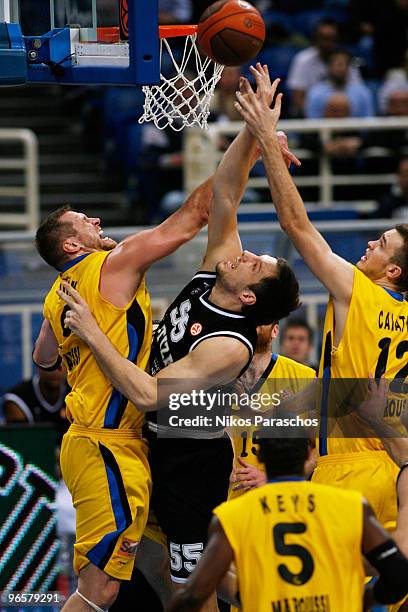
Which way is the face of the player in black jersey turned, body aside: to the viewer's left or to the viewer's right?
to the viewer's left

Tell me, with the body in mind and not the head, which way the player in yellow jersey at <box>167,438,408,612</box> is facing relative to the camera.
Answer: away from the camera

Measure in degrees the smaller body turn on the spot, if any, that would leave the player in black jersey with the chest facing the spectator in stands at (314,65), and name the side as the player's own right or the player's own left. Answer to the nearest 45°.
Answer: approximately 135° to the player's own right

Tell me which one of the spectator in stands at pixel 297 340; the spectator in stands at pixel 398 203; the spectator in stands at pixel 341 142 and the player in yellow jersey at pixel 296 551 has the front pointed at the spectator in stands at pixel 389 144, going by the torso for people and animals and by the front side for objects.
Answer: the player in yellow jersey

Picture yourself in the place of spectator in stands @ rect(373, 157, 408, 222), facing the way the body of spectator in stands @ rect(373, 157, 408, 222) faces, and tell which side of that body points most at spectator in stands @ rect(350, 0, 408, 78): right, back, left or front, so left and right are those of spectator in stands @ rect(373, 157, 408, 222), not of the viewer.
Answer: back

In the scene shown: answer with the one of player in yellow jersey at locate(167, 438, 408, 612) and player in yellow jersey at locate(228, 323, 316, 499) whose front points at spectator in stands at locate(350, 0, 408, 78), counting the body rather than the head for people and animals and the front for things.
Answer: player in yellow jersey at locate(167, 438, 408, 612)

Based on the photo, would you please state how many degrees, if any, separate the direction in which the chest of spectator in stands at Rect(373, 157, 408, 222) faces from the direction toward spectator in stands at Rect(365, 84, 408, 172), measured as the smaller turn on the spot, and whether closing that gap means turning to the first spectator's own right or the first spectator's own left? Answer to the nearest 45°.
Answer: approximately 180°
